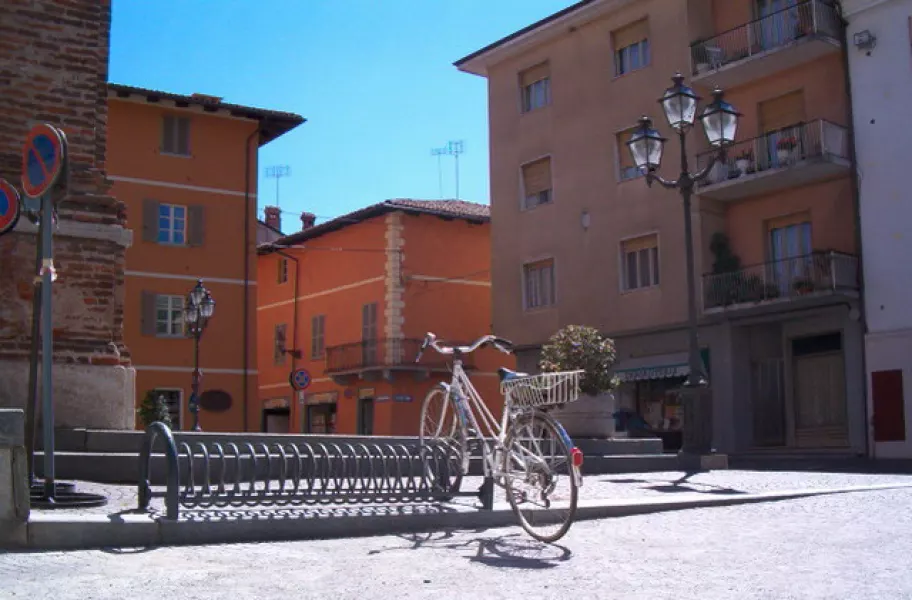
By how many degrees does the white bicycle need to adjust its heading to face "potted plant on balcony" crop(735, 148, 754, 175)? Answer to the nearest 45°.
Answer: approximately 45° to its right

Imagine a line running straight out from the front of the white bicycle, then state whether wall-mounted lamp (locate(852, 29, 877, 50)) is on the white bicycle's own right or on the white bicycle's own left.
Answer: on the white bicycle's own right

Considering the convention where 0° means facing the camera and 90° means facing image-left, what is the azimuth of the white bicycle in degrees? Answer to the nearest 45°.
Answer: approximately 135°

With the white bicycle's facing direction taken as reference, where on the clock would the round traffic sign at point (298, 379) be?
The round traffic sign is roughly at 1 o'clock from the white bicycle.
